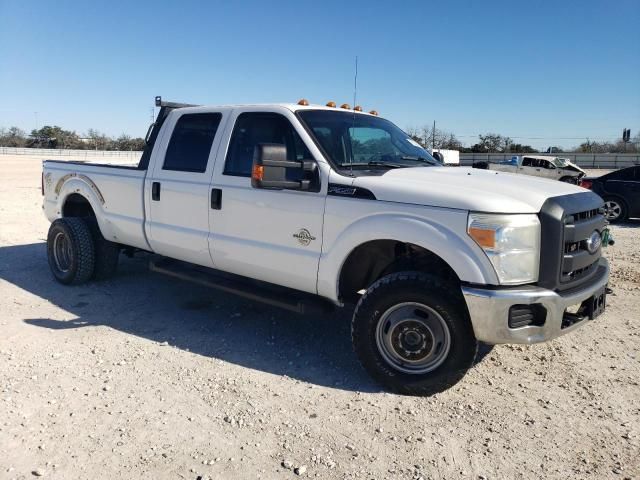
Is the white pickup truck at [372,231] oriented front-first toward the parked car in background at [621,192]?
no

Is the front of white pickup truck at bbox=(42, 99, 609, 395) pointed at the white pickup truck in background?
no

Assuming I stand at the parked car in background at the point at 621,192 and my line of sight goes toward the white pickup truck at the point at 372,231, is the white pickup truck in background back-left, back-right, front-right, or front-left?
back-right

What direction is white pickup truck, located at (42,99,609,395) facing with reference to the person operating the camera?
facing the viewer and to the right of the viewer
